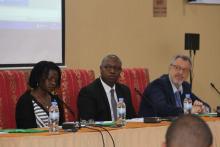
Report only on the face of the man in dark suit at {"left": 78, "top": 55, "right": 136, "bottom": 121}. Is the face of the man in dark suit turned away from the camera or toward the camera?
toward the camera

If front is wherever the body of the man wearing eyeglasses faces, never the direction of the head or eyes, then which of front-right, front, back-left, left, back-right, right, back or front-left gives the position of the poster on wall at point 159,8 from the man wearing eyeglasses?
back-left

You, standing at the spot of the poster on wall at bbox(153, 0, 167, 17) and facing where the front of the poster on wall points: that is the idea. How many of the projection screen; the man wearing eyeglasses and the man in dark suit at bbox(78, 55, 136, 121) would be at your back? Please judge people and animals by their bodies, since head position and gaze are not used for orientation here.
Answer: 0

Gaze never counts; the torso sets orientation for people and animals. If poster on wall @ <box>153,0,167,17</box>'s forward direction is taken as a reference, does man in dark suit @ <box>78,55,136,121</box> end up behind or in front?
in front

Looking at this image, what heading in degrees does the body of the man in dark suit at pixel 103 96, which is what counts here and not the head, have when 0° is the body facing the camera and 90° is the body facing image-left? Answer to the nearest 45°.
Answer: approximately 315°

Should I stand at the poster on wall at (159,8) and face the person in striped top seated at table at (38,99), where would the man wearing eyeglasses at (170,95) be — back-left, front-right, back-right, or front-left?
front-left

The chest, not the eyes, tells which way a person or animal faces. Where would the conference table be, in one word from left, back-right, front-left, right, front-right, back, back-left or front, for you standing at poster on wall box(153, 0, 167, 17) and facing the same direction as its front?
front

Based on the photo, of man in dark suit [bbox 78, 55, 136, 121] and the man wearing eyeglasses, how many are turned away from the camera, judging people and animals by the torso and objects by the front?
0

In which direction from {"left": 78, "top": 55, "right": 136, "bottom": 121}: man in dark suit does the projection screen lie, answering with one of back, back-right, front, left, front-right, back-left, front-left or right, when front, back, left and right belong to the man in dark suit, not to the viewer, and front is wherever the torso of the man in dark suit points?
back

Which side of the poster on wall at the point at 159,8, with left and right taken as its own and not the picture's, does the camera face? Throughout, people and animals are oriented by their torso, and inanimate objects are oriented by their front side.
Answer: front
